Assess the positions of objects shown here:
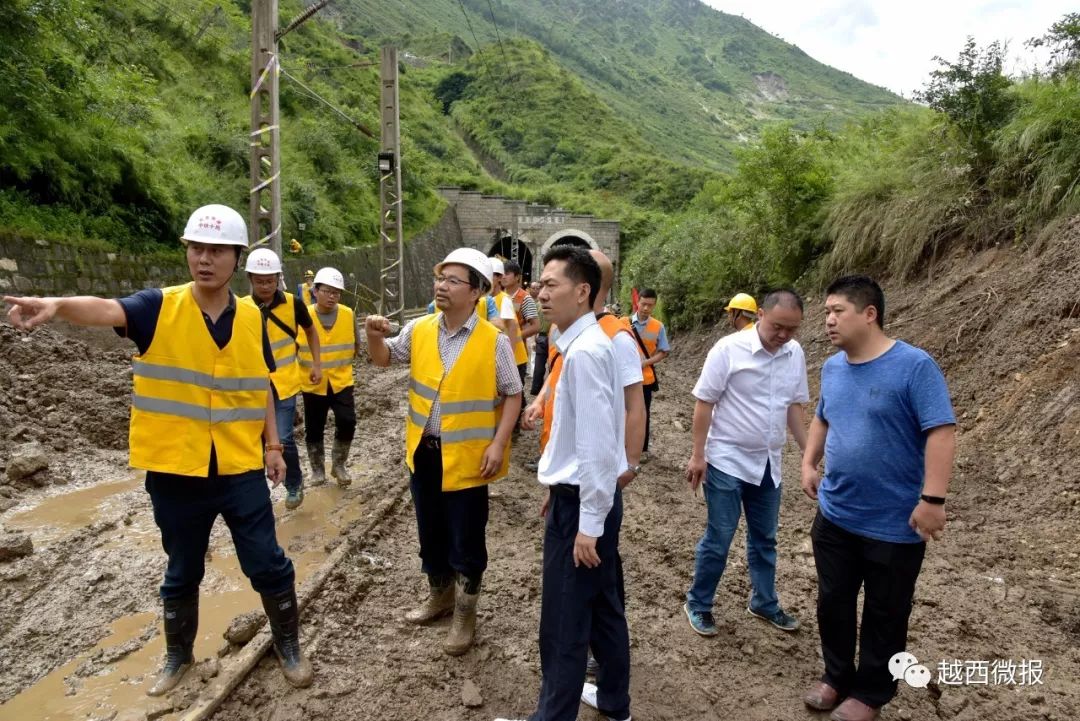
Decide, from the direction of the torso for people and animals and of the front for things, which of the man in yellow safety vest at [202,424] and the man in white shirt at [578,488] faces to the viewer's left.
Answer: the man in white shirt

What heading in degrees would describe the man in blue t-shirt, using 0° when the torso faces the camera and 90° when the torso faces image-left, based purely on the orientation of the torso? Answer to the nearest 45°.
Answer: approximately 45°

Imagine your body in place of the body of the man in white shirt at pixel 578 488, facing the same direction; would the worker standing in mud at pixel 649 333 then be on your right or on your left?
on your right

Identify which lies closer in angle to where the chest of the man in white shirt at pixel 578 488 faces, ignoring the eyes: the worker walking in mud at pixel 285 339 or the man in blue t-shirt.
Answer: the worker walking in mud

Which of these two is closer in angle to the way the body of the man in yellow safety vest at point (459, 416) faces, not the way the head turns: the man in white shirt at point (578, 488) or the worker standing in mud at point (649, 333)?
the man in white shirt

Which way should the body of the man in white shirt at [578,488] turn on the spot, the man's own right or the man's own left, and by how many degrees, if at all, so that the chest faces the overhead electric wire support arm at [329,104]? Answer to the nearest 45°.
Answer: approximately 45° to the man's own right

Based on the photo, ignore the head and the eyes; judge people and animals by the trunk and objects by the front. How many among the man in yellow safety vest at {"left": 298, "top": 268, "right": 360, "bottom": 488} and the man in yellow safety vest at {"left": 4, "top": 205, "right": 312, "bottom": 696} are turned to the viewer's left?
0

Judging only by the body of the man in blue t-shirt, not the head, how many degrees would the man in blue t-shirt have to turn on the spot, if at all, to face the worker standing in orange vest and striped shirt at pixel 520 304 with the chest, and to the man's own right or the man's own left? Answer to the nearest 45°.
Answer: approximately 90° to the man's own right

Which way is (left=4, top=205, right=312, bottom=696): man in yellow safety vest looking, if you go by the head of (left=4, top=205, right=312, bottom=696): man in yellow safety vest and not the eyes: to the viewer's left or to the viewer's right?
to the viewer's left

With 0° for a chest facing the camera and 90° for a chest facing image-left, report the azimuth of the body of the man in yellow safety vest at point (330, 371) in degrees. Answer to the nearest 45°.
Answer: approximately 0°

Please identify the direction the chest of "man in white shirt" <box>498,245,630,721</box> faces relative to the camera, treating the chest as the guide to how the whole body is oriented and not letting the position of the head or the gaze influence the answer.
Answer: to the viewer's left

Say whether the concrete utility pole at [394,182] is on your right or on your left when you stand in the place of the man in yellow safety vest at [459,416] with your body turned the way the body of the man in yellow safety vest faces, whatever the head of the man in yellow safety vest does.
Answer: on your right

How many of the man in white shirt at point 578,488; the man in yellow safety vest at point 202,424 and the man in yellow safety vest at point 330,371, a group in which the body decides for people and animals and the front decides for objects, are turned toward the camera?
2
